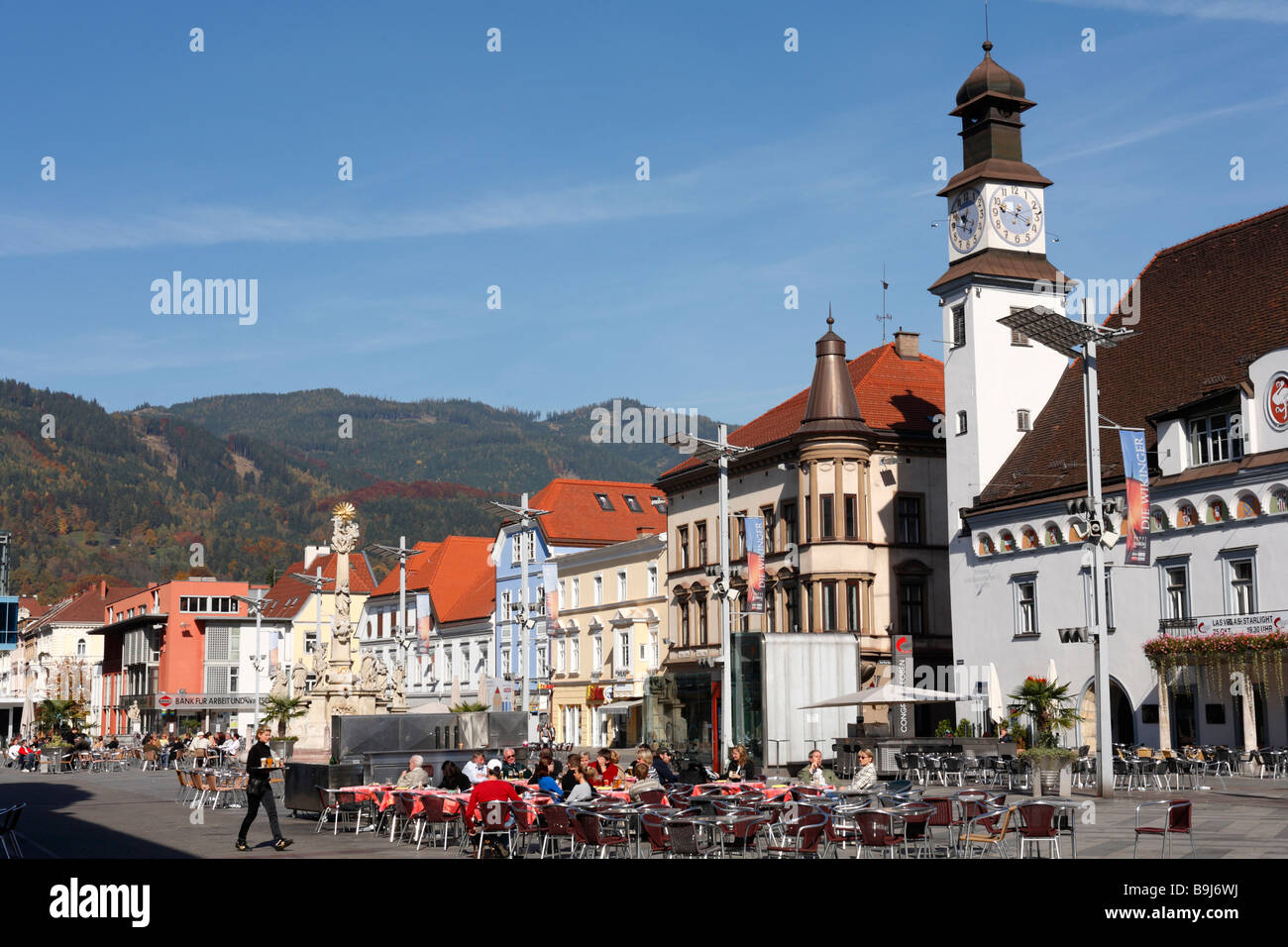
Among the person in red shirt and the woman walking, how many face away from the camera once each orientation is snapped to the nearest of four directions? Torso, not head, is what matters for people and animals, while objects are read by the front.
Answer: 1

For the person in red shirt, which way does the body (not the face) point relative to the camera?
away from the camera

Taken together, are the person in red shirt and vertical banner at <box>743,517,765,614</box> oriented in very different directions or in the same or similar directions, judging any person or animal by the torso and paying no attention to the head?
very different directions

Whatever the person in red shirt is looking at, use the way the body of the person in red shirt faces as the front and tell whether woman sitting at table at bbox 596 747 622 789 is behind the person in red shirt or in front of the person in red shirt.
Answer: in front

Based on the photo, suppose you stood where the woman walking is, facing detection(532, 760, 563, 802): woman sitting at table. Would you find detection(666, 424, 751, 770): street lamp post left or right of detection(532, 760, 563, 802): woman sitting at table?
left

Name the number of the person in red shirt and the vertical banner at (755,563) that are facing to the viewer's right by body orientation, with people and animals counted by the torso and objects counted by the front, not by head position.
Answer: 0
